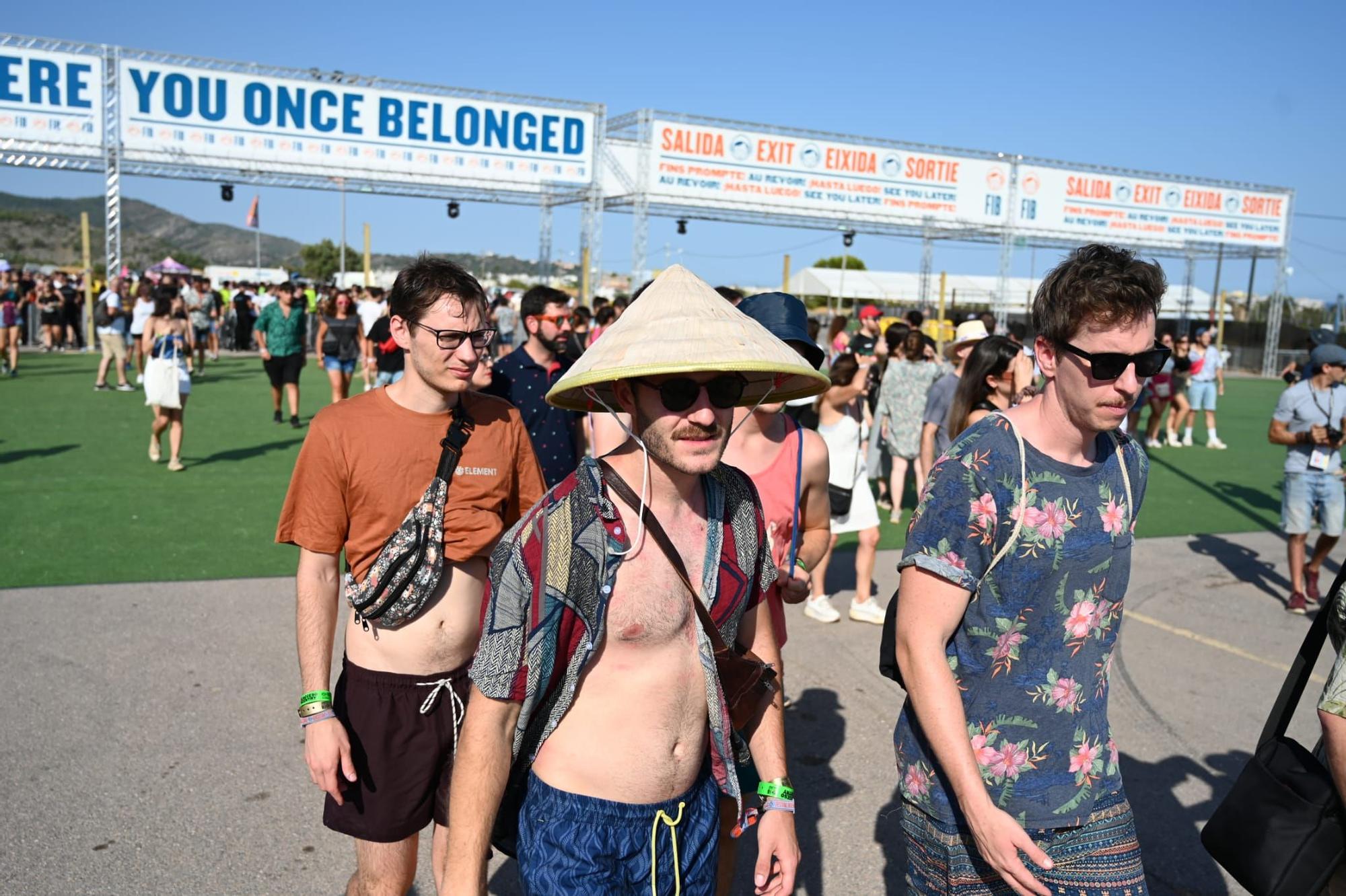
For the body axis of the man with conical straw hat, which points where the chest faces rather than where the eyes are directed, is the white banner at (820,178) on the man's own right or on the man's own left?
on the man's own left

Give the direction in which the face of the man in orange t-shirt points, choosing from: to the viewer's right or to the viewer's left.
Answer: to the viewer's right

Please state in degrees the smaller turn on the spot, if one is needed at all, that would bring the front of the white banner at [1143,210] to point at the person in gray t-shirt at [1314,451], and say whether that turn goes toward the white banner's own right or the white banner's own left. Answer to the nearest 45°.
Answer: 0° — it already faces them

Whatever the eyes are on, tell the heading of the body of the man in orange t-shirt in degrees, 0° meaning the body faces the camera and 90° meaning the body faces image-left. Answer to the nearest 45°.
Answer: approximately 315°

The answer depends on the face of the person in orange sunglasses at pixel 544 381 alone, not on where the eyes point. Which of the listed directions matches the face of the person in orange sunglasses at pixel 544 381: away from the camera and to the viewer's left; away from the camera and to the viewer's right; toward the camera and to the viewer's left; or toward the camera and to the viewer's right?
toward the camera and to the viewer's right

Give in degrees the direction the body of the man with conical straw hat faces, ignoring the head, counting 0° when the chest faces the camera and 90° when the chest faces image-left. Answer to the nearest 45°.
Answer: approximately 315°
